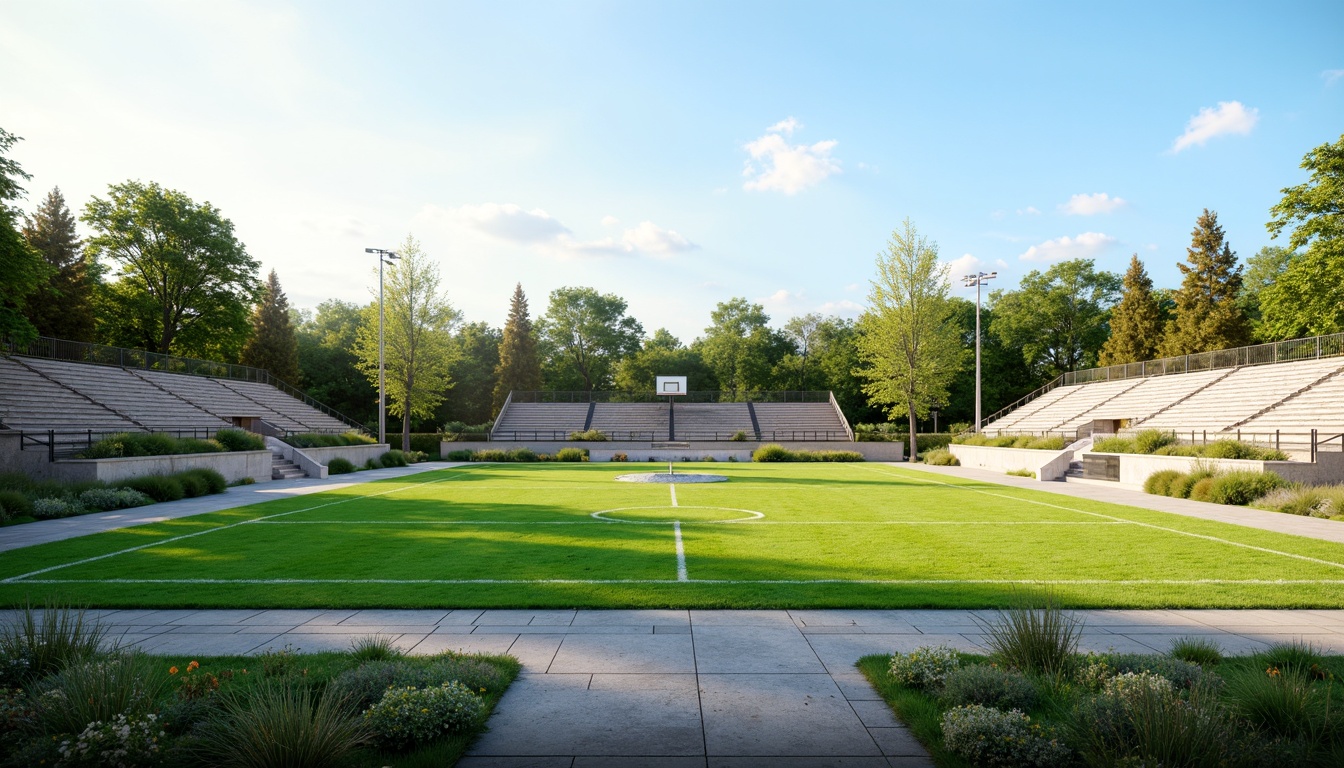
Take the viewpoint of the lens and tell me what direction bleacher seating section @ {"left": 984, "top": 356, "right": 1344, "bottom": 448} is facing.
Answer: facing the viewer and to the left of the viewer

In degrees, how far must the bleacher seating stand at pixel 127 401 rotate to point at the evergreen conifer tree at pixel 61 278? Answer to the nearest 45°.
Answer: approximately 135° to its left

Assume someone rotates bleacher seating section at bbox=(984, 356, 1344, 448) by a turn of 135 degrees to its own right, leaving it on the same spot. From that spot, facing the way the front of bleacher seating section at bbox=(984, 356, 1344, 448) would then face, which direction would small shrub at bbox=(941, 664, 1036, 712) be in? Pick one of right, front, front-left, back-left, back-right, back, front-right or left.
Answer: back

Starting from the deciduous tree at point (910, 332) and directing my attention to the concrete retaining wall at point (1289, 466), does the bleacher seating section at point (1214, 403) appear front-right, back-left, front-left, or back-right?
front-left

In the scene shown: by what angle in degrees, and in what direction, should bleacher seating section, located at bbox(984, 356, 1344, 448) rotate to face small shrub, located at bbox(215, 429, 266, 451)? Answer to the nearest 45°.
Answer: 0° — it already faces it

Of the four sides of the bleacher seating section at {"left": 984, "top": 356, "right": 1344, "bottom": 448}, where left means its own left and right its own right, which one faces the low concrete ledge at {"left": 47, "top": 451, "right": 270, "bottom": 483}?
front

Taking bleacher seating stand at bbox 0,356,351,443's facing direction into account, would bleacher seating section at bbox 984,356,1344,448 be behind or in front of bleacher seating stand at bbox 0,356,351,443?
in front

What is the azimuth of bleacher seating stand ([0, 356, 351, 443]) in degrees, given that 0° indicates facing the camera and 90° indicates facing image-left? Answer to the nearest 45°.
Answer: approximately 315°

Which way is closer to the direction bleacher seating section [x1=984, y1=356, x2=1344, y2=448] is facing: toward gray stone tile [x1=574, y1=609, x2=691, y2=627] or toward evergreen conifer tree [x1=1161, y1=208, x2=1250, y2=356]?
the gray stone tile

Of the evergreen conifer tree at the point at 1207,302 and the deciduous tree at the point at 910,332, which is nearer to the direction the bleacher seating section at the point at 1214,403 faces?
the deciduous tree

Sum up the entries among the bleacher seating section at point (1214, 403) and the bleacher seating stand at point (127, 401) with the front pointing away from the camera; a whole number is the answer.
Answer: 0

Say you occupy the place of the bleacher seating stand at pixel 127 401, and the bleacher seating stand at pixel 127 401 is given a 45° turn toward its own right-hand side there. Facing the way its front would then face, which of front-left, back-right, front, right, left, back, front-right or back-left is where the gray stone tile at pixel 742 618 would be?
front

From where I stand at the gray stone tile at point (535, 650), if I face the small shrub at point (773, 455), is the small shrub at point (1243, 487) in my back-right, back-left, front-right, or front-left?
front-right

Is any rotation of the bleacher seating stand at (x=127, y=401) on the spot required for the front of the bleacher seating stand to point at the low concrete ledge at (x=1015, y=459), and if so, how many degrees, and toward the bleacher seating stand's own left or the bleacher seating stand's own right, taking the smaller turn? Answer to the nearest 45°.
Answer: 0° — it already faces it

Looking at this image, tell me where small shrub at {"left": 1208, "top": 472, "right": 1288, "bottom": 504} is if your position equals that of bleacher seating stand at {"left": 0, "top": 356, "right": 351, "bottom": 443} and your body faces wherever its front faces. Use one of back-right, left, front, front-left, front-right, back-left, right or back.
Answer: front

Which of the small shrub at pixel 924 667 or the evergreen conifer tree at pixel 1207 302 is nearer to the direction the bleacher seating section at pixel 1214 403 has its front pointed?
the small shrub

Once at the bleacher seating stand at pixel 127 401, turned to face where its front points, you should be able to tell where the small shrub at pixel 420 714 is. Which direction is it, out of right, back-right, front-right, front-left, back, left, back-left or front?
front-right
